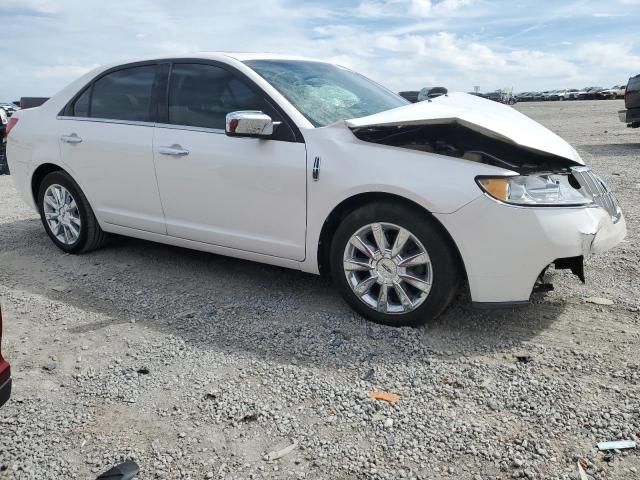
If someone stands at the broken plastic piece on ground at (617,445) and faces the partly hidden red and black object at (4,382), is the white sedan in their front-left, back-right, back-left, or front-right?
front-right

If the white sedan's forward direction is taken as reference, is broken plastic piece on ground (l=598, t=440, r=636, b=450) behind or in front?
in front

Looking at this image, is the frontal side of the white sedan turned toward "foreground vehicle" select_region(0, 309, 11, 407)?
no

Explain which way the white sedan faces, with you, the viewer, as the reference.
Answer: facing the viewer and to the right of the viewer

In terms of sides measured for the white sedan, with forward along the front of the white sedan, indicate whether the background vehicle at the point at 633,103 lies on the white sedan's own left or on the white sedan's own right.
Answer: on the white sedan's own left

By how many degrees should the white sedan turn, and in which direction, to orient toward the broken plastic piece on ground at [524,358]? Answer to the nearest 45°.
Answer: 0° — it already faces it

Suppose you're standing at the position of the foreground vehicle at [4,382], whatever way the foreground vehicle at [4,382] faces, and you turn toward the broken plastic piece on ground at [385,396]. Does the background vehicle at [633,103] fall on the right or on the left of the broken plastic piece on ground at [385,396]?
left

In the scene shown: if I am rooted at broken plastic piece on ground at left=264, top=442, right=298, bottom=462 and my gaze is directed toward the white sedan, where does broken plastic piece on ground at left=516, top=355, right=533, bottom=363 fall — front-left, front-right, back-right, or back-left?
front-right

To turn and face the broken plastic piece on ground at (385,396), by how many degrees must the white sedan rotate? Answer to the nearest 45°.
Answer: approximately 45° to its right

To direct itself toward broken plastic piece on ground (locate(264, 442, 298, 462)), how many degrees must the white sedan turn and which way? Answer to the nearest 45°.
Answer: approximately 45° to its right

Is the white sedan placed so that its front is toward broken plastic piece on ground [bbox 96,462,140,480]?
no

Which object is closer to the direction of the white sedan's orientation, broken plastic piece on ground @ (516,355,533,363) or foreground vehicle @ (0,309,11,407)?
the broken plastic piece on ground

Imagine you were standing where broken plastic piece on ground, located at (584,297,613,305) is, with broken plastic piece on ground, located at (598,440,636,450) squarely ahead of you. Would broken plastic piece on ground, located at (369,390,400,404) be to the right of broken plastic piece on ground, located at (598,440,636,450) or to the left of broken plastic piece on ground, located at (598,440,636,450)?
right

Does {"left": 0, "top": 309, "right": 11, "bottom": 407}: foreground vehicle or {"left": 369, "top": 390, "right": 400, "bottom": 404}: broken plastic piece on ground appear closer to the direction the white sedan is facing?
the broken plastic piece on ground

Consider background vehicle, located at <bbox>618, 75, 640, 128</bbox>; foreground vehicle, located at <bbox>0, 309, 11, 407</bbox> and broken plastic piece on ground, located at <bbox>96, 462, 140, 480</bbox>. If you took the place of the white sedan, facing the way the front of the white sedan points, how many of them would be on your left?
1

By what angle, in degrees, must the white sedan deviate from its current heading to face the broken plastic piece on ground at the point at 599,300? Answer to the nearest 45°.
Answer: approximately 45° to its left
